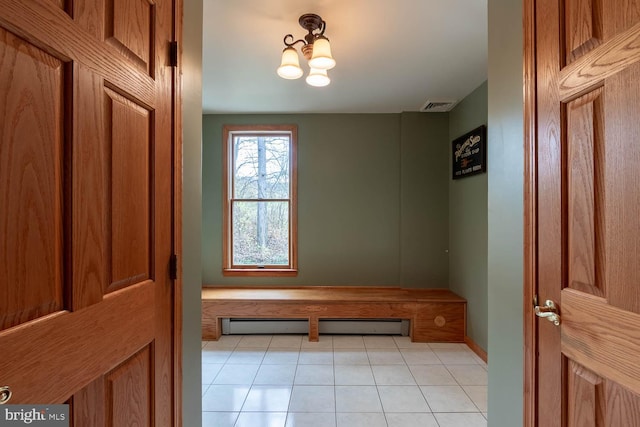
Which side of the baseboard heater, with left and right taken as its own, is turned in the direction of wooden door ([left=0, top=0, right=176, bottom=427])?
front

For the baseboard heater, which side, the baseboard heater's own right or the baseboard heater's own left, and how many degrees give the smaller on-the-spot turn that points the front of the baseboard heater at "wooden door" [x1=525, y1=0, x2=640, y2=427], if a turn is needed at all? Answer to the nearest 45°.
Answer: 0° — it already faces it

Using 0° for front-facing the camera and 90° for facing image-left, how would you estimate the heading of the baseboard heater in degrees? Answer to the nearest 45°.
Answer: approximately 0°
